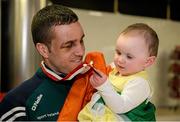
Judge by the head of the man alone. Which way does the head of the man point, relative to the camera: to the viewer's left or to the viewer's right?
to the viewer's right

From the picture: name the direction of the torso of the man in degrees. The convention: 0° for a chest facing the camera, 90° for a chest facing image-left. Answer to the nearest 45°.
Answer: approximately 315°
